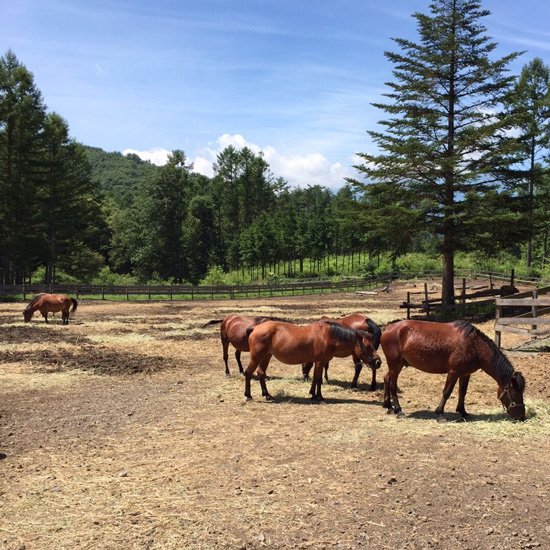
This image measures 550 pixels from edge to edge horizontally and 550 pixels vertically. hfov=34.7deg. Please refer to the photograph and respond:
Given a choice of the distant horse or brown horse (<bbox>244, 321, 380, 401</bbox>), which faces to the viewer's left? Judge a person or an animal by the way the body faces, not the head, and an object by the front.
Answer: the distant horse

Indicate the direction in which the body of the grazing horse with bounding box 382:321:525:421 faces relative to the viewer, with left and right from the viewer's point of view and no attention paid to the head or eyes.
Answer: facing to the right of the viewer

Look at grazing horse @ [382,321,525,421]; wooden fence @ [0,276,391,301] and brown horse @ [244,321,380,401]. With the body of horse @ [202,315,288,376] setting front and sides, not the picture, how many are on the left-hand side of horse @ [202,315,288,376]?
1

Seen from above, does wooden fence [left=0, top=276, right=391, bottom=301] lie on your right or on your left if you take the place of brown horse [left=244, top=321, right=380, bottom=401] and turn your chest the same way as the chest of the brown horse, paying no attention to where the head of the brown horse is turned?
on your left

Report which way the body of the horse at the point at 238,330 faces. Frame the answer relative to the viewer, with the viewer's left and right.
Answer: facing to the right of the viewer

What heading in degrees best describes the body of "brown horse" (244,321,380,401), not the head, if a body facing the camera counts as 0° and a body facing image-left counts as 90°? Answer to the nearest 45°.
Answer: approximately 270°

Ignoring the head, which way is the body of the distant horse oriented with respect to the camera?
to the viewer's left
